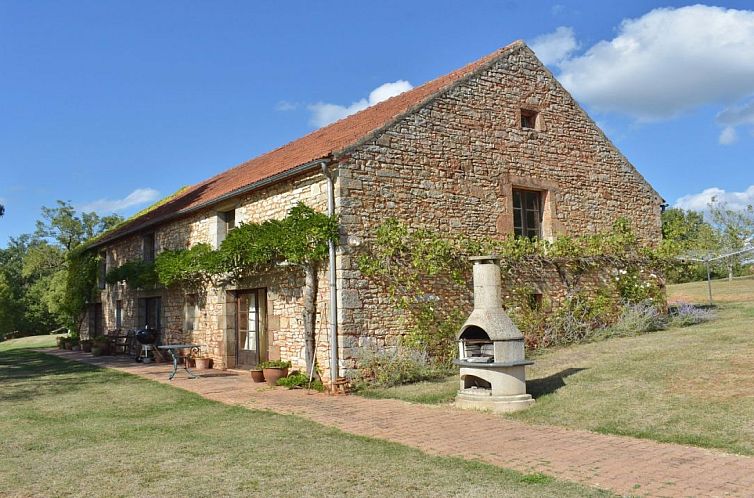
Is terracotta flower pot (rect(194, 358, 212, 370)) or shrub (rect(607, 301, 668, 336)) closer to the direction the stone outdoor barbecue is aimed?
the terracotta flower pot

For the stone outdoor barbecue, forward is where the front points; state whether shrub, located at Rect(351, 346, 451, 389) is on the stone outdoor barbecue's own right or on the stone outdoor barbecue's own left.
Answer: on the stone outdoor barbecue's own right

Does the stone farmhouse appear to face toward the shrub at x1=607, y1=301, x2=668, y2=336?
no

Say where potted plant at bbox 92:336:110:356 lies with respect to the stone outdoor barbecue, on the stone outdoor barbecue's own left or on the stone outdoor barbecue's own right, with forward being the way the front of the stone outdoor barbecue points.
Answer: on the stone outdoor barbecue's own right

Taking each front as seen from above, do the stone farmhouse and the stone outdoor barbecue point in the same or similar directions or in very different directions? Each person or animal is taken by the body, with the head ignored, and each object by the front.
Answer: same or similar directions

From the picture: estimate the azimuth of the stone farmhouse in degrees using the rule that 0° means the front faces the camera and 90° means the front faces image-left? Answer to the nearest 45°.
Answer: approximately 45°

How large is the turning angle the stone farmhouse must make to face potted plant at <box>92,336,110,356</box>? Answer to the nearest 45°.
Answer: approximately 90° to its right

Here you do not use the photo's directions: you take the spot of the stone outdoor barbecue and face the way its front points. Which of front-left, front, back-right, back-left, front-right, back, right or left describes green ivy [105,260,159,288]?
right

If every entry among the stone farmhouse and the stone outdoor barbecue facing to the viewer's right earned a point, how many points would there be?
0

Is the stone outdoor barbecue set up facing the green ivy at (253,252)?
no

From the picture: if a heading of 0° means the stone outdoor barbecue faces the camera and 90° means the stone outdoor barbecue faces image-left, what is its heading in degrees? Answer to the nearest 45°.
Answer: approximately 45°
